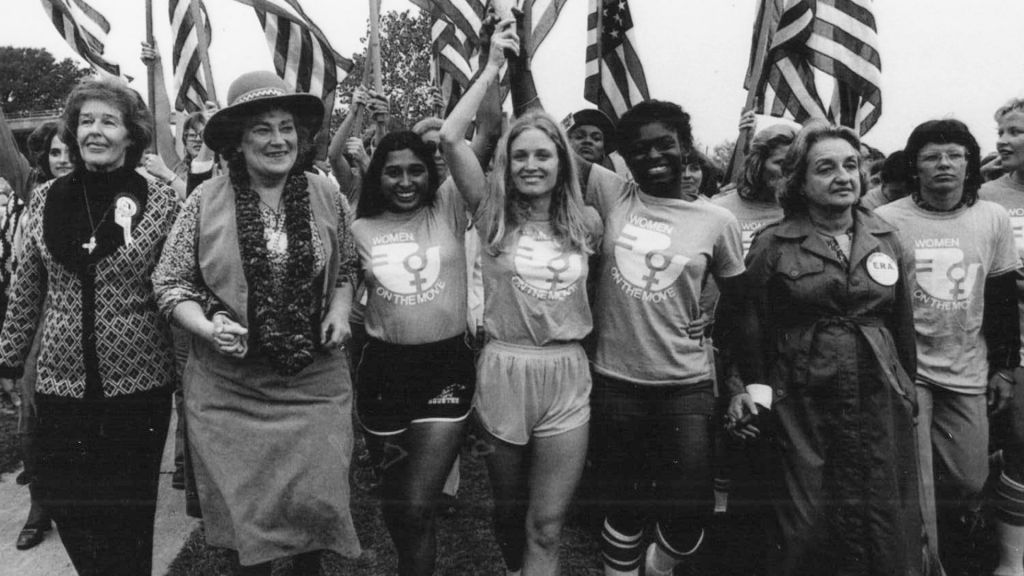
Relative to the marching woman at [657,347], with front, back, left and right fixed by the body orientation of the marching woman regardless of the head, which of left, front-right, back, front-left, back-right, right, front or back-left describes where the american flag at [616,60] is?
back

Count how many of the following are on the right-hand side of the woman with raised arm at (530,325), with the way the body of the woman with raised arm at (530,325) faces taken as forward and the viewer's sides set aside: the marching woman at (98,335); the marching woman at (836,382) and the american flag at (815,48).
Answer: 1

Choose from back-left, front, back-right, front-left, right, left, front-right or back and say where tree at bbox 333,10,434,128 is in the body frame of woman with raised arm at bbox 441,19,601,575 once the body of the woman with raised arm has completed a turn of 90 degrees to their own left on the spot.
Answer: left

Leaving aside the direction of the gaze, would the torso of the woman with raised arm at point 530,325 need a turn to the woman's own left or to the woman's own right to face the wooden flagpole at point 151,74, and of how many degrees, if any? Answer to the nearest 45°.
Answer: approximately 135° to the woman's own right

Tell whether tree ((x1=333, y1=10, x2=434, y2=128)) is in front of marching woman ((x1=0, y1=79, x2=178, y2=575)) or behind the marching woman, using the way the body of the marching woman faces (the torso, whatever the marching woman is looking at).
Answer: behind

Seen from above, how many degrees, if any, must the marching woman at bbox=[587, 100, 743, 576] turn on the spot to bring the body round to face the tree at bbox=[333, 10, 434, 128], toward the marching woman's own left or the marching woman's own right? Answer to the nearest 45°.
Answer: approximately 135° to the marching woman's own right

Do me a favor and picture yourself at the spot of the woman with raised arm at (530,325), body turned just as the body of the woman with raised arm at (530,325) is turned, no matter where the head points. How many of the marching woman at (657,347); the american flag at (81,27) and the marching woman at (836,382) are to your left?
2

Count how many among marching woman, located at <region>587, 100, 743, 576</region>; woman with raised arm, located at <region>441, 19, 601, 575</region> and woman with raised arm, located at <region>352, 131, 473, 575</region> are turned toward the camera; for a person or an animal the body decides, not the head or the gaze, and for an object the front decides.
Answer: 3

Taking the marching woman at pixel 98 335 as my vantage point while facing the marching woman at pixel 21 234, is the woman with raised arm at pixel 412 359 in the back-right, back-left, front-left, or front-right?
back-right

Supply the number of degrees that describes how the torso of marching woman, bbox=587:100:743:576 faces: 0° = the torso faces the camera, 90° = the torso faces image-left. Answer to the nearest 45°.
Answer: approximately 0°

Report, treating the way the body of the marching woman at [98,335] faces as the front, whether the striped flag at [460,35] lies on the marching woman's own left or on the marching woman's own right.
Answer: on the marching woman's own left
